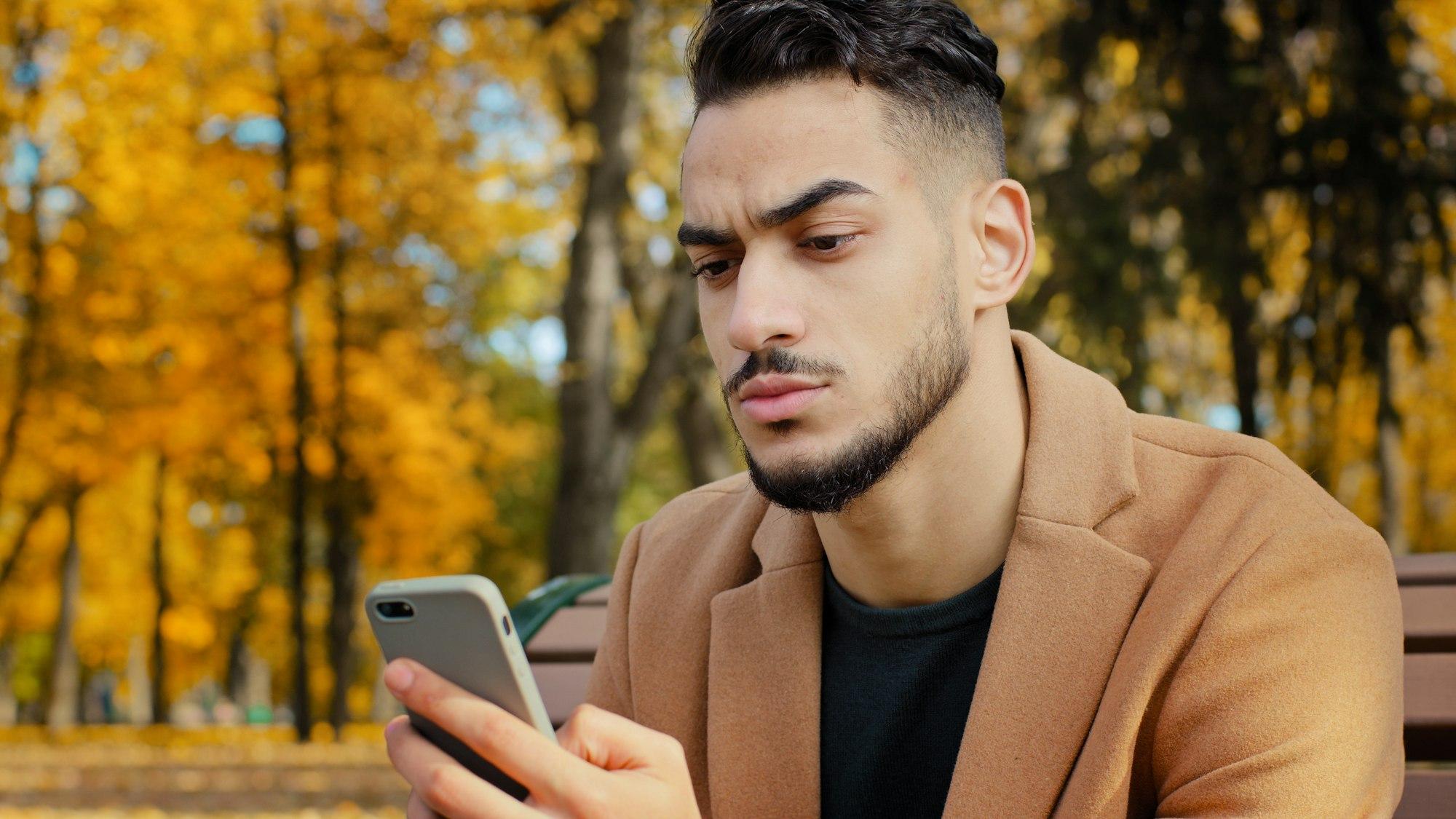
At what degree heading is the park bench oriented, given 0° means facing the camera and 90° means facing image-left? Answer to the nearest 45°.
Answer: approximately 0°

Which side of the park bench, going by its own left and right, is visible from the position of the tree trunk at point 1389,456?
back

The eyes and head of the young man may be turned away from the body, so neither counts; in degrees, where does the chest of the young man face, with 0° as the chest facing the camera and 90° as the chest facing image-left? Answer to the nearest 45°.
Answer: approximately 45°

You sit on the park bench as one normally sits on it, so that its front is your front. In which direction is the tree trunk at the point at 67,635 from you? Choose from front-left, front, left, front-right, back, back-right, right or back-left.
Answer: back-right

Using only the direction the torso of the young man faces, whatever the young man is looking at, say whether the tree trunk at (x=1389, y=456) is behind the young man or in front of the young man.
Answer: behind

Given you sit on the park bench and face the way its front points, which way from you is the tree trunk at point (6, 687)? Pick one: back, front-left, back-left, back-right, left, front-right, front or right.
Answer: back-right

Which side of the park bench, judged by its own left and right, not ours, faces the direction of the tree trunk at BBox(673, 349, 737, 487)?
back
